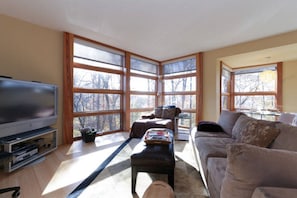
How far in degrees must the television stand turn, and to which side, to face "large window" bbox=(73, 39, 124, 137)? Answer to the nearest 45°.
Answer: approximately 90° to its left

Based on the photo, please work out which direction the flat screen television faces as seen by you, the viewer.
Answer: facing the viewer and to the right of the viewer

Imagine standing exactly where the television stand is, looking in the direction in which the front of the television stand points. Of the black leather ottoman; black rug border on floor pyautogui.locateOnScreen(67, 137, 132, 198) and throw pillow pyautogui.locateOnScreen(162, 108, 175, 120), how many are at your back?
0

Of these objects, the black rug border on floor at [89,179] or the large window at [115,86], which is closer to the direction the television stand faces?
the black rug border on floor

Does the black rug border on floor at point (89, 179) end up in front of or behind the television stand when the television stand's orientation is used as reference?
in front

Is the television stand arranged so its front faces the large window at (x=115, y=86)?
no

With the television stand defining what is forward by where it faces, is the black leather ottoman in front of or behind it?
in front

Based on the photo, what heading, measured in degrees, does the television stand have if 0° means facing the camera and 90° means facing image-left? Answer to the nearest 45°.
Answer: approximately 315°

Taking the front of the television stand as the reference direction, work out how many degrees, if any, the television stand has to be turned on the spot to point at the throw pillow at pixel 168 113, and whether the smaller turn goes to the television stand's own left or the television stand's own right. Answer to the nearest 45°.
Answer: approximately 45° to the television stand's own left

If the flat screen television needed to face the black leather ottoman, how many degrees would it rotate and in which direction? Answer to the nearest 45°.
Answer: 0° — it already faces it

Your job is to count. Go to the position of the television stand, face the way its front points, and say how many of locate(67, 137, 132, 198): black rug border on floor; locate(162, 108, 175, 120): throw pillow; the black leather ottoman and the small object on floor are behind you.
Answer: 0
